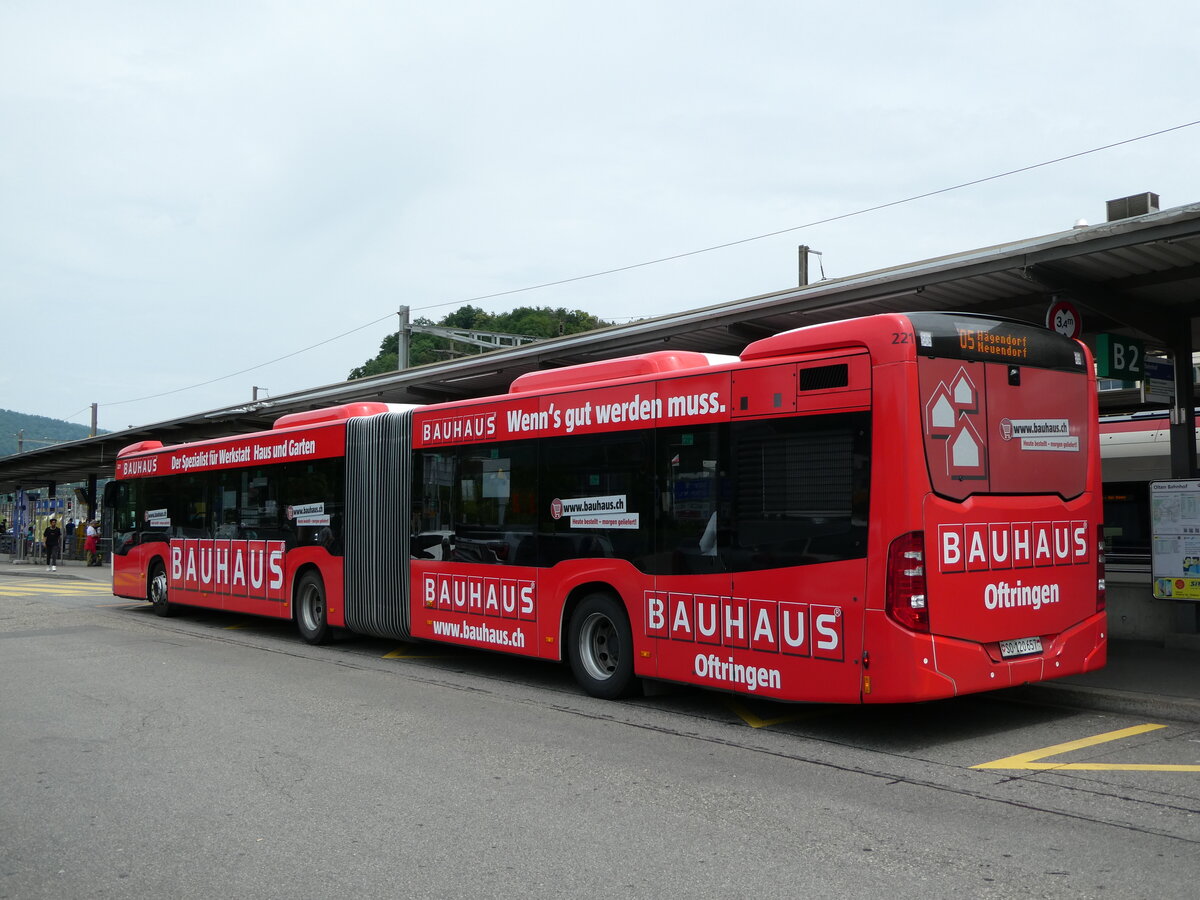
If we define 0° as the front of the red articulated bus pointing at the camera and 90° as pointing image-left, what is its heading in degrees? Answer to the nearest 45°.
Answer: approximately 135°

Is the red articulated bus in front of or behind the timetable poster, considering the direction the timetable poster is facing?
in front

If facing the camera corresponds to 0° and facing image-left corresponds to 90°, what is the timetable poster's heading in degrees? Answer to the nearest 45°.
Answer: approximately 0°

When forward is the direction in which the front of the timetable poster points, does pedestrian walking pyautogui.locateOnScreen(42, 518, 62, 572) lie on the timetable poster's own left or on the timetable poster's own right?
on the timetable poster's own right

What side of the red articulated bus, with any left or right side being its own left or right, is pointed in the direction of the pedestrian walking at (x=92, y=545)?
front

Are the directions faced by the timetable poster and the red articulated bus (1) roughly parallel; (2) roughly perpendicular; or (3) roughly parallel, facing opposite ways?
roughly perpendicular

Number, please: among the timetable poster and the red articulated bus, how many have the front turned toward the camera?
1

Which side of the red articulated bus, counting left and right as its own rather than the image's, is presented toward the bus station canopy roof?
right

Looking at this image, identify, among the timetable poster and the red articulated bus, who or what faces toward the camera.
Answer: the timetable poster
